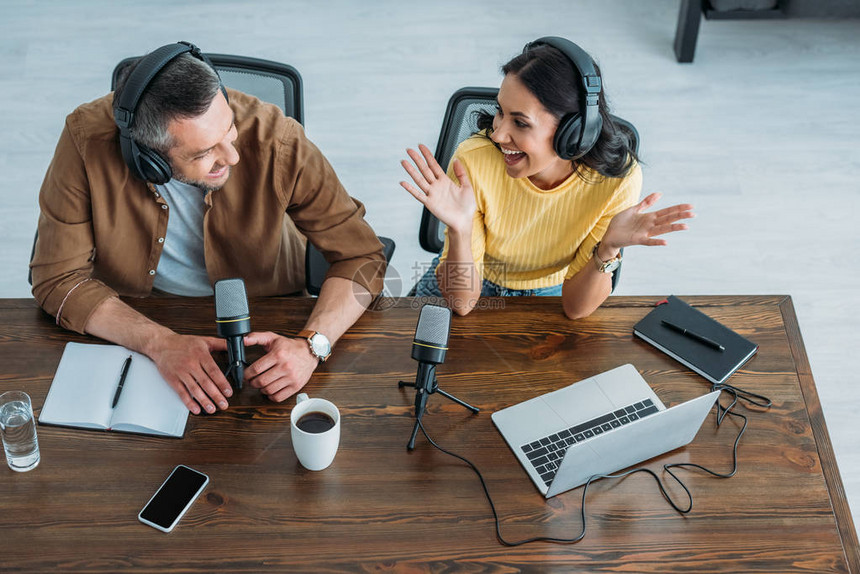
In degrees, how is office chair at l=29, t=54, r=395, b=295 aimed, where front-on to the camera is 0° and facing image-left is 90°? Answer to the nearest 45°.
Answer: approximately 0°

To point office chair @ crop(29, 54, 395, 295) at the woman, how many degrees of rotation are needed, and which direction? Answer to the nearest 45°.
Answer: approximately 45° to its left

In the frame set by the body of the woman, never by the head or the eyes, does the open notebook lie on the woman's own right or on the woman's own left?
on the woman's own right

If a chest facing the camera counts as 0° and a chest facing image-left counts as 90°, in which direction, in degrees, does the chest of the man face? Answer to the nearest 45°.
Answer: approximately 0°

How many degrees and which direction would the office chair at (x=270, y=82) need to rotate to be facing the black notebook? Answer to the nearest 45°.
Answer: approximately 45° to its left

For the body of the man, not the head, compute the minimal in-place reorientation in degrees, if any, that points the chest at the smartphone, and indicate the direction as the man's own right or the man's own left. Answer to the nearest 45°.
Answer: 0° — they already face it

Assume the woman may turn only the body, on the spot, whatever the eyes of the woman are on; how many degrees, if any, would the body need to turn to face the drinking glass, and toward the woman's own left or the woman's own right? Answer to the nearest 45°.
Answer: approximately 45° to the woman's own right

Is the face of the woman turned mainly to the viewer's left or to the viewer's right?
to the viewer's left
